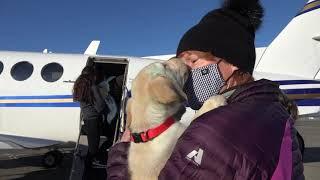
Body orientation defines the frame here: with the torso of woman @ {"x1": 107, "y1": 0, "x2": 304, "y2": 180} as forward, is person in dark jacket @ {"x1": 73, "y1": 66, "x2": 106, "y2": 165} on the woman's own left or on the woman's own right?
on the woman's own right

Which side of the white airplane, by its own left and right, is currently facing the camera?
left

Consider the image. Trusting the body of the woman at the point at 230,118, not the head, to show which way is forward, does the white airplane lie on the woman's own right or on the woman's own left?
on the woman's own right

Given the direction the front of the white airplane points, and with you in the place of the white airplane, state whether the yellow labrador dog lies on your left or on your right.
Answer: on your left
